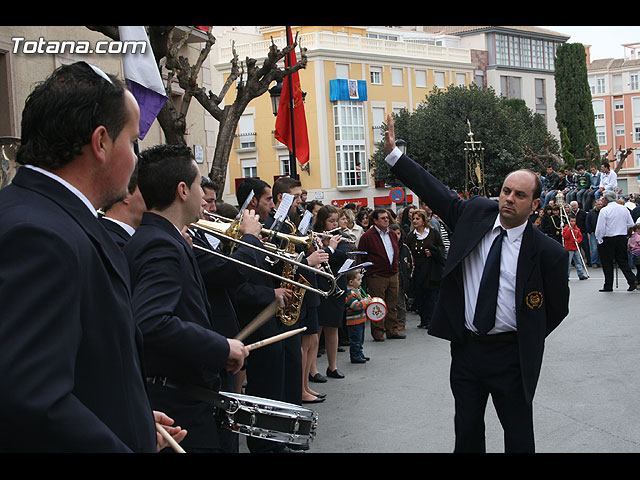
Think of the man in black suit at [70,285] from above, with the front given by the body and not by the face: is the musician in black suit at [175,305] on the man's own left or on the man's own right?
on the man's own left

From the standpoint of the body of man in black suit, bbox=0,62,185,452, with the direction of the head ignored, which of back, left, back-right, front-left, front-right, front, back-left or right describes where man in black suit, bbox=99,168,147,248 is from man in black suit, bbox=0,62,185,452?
left

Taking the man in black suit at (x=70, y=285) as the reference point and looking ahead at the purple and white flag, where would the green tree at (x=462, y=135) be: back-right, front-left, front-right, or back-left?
front-right

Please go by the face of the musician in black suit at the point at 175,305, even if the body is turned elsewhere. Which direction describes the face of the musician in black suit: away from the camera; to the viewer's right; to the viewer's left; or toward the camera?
to the viewer's right

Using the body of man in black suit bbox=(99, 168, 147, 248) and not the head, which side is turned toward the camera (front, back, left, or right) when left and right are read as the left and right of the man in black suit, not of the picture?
right

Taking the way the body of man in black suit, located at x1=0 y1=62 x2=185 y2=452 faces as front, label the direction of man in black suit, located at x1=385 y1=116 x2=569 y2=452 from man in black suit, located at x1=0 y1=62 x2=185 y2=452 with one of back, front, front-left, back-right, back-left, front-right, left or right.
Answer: front-left

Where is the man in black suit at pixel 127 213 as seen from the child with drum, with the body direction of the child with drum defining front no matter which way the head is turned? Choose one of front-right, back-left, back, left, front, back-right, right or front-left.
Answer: right

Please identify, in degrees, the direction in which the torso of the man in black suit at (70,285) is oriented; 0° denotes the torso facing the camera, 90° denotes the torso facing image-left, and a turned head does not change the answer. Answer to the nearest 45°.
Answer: approximately 270°

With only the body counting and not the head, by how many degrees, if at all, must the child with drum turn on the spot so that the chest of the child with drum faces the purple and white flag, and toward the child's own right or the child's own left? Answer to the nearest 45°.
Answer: approximately 135° to the child's own right
